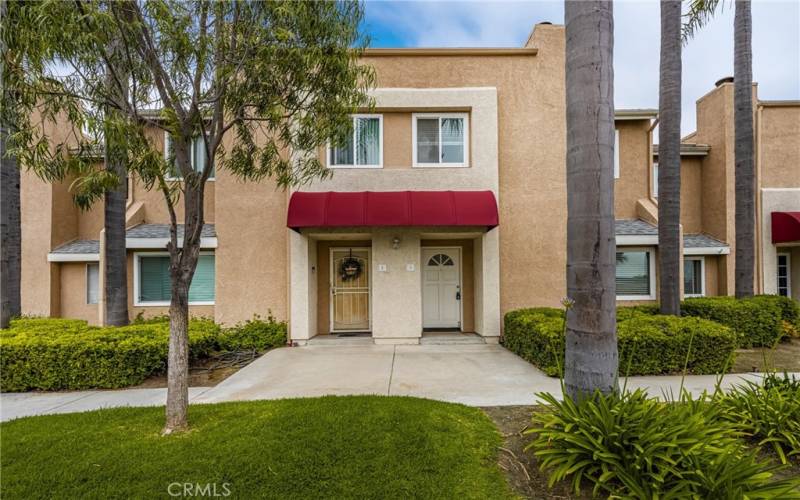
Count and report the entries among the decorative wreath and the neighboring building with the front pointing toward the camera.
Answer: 2

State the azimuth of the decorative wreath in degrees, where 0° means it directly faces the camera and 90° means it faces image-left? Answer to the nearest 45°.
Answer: approximately 0°

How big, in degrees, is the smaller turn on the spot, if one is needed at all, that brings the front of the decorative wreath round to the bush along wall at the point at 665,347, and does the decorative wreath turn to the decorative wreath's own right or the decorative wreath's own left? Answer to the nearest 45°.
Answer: approximately 45° to the decorative wreath's own left

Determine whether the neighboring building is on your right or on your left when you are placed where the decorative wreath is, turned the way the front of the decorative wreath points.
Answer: on your left

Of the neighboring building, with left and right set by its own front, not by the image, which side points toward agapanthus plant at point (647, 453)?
front

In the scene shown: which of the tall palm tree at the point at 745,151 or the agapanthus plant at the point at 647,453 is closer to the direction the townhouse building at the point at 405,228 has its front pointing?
the agapanthus plant

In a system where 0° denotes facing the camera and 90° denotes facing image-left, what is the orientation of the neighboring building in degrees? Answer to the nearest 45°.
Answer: approximately 0°

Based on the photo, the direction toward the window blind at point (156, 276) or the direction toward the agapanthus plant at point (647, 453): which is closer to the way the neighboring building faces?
the agapanthus plant

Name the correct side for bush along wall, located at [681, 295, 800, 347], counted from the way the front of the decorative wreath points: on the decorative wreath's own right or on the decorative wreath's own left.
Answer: on the decorative wreath's own left

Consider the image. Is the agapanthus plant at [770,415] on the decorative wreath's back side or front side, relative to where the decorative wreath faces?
on the front side
